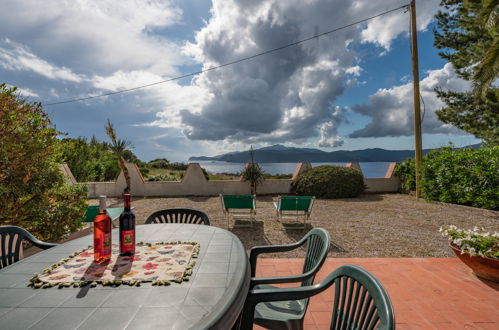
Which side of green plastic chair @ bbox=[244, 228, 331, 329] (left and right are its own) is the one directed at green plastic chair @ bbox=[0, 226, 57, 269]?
front

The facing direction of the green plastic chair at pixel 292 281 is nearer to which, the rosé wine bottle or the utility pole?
the rosé wine bottle

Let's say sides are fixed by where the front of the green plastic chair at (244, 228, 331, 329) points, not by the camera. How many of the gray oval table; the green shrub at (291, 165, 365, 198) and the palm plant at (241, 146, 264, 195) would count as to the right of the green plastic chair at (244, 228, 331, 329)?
2

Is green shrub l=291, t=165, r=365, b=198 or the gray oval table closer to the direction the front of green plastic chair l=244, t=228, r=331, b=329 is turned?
the gray oval table

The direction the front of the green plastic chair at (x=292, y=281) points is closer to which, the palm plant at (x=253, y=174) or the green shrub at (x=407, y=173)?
the palm plant

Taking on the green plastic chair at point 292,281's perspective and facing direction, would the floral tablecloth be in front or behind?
in front

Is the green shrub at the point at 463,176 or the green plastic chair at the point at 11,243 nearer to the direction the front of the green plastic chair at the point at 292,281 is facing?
the green plastic chair

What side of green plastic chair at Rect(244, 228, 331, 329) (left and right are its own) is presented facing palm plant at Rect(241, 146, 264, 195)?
right

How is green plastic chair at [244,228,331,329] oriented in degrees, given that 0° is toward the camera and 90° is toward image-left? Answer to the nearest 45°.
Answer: approximately 90°

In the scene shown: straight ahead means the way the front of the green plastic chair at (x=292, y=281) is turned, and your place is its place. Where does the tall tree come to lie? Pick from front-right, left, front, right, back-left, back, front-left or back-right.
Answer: back-right

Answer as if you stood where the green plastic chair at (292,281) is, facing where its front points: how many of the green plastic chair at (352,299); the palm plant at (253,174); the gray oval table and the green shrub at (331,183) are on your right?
2

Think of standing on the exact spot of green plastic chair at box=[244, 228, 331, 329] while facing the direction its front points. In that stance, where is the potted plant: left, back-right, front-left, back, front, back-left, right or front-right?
back-right

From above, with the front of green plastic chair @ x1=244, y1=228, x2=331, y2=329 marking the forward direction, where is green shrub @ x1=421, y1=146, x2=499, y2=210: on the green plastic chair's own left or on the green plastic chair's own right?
on the green plastic chair's own right

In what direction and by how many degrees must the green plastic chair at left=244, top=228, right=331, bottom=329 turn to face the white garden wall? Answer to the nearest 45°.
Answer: approximately 45° to its right

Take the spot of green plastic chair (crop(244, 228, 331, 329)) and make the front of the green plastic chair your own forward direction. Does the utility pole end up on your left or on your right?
on your right

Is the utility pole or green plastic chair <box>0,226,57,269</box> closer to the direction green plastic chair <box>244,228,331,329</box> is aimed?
the green plastic chair
